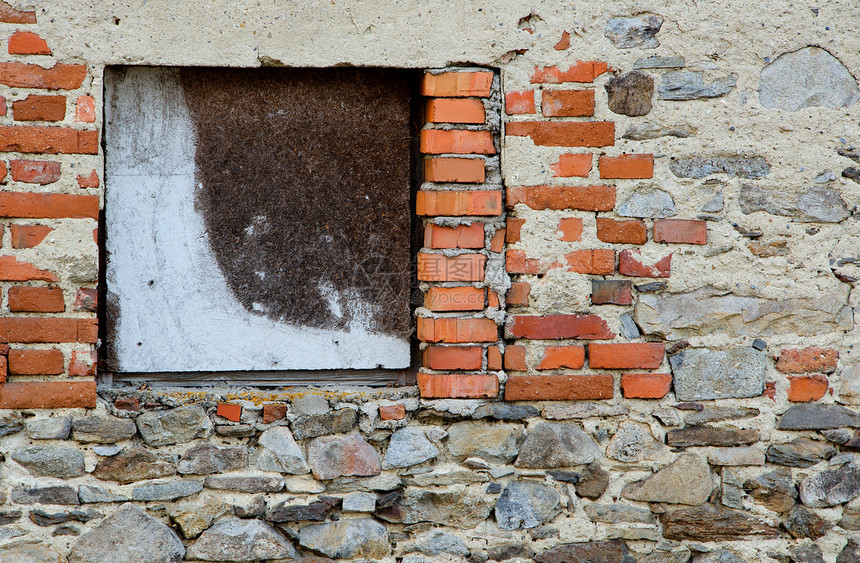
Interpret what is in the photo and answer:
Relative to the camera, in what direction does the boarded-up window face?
facing the viewer
